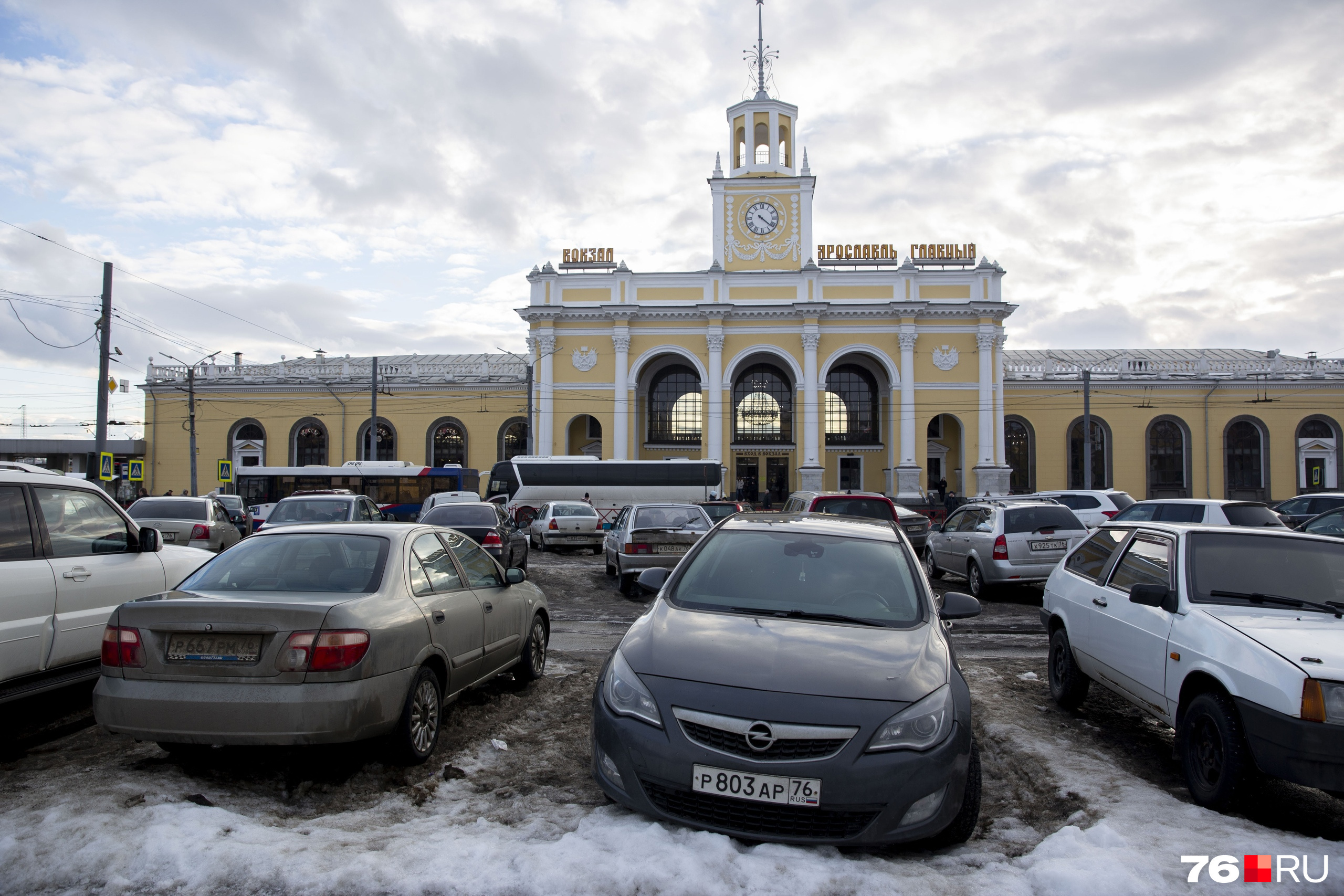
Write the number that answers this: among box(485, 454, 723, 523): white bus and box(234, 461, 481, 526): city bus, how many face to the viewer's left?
2

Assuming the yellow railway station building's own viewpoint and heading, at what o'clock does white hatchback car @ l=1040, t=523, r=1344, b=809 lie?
The white hatchback car is roughly at 12 o'clock from the yellow railway station building.

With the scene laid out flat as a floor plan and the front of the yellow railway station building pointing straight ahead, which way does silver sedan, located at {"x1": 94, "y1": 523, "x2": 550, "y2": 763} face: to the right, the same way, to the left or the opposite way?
the opposite way

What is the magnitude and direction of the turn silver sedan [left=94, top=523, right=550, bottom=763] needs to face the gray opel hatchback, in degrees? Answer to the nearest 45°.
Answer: approximately 90° to its right

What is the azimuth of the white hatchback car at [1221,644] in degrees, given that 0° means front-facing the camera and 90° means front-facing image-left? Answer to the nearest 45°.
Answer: approximately 315°

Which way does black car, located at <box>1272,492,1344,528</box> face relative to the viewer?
to the viewer's left

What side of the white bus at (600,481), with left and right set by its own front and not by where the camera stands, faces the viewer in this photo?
left

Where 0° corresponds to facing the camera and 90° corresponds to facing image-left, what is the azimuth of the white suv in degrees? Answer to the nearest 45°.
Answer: approximately 225°

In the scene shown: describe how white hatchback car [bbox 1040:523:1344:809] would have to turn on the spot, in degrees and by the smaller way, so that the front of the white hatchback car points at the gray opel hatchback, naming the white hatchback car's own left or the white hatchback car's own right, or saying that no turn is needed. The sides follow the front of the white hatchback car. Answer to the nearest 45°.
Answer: approximately 90° to the white hatchback car's own right

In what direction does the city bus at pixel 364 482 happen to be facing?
to the viewer's left

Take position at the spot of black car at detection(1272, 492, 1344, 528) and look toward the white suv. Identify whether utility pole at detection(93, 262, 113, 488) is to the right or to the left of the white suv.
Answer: right

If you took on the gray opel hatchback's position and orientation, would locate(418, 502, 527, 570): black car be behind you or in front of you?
behind

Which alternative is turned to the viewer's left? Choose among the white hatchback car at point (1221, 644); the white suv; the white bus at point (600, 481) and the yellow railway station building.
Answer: the white bus

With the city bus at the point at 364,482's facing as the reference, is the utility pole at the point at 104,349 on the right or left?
on its left
